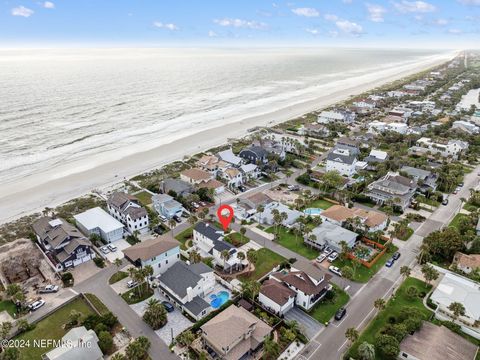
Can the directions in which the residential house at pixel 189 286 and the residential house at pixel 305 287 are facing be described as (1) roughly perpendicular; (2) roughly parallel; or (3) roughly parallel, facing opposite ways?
roughly perpendicular

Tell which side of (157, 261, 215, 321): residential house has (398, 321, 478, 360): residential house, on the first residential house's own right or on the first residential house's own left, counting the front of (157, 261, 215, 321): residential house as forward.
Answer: on the first residential house's own left

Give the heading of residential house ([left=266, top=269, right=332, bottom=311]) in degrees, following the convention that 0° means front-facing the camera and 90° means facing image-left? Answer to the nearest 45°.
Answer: approximately 315°

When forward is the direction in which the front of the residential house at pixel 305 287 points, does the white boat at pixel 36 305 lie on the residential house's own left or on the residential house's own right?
on the residential house's own right

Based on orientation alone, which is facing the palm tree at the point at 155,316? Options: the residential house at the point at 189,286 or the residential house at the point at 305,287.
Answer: the residential house at the point at 189,286

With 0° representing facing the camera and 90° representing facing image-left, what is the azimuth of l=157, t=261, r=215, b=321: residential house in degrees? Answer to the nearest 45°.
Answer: approximately 45°

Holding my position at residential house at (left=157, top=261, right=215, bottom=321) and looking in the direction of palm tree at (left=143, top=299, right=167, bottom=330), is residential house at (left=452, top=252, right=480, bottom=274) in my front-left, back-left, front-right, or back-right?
back-left

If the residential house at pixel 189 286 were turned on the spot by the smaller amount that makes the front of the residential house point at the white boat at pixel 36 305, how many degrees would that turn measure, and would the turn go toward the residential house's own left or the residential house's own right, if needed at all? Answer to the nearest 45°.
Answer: approximately 45° to the residential house's own right

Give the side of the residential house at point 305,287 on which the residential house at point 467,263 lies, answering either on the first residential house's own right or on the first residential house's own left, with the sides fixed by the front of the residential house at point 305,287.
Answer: on the first residential house's own left
